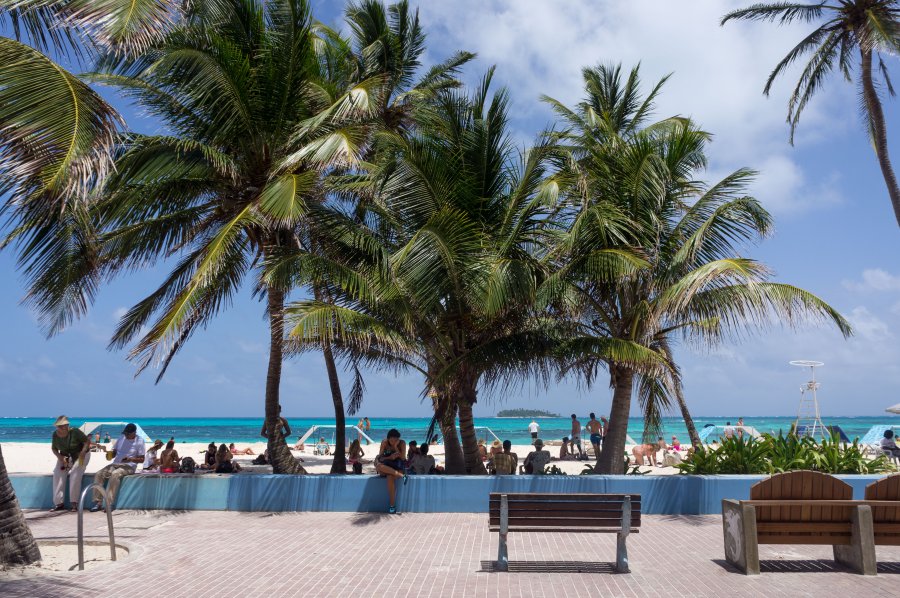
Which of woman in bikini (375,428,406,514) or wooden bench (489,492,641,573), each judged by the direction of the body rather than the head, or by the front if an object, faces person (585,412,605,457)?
the wooden bench

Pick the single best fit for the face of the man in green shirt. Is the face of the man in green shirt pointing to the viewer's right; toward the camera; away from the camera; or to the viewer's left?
toward the camera

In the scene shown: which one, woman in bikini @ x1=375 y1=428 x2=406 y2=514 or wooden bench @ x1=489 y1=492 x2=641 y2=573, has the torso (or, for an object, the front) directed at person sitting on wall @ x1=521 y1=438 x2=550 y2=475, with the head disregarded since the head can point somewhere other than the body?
the wooden bench

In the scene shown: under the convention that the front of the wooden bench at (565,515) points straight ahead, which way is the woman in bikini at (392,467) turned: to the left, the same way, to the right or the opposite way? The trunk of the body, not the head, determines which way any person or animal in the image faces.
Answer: the opposite way

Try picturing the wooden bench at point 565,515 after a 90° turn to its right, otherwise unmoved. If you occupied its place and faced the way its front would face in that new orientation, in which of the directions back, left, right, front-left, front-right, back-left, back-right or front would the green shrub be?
front-left

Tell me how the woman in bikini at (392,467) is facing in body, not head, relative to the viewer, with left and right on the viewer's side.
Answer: facing the viewer

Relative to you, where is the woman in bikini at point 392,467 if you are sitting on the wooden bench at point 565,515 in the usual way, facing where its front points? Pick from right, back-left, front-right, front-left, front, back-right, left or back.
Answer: front-left

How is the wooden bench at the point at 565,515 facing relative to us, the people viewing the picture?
facing away from the viewer

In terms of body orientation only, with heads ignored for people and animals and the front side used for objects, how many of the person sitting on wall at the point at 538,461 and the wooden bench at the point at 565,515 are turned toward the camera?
0

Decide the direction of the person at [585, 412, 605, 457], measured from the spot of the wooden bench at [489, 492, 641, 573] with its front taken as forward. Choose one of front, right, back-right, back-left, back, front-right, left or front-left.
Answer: front

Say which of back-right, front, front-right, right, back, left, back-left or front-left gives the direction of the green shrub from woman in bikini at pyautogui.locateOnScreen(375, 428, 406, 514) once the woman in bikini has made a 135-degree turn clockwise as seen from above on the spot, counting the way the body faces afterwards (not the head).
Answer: back-right

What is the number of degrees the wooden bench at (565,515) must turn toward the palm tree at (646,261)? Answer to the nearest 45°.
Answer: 0° — it already faces it

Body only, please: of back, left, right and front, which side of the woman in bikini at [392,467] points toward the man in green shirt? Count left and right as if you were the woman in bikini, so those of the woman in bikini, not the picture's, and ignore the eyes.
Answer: right

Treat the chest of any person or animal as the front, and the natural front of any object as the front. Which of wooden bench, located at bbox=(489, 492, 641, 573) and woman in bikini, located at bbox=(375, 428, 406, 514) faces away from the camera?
the wooden bench

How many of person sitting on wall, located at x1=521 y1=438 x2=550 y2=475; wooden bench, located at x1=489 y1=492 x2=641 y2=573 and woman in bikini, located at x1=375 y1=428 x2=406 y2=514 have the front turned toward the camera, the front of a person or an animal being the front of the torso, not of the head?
1

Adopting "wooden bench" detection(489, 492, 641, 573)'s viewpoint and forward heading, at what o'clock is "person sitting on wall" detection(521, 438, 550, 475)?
The person sitting on wall is roughly at 12 o'clock from the wooden bench.
